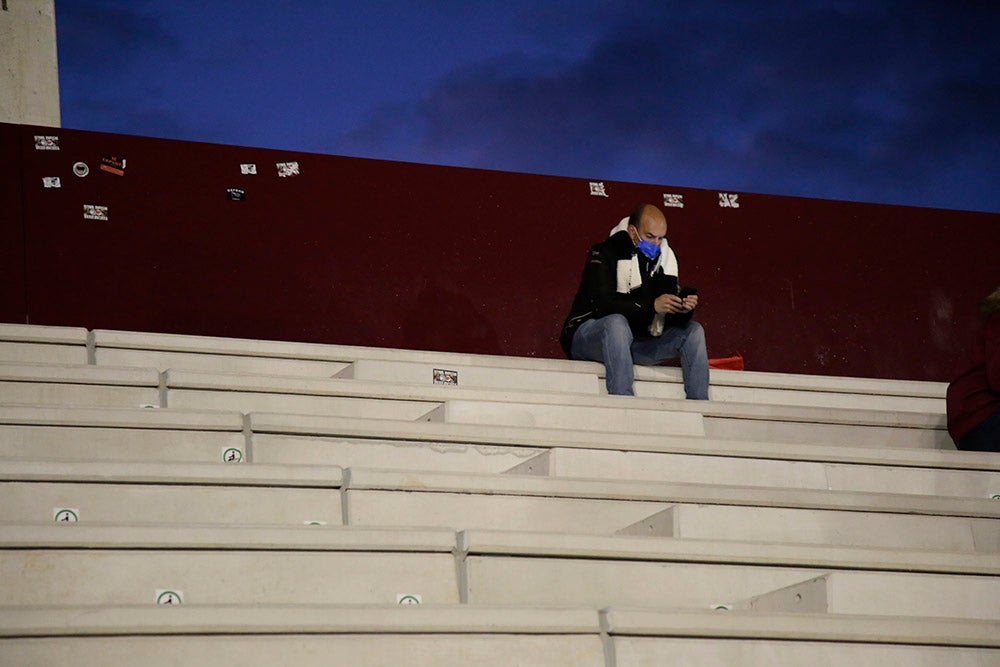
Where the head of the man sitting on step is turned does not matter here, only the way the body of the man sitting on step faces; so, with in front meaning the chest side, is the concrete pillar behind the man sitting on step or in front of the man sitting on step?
behind

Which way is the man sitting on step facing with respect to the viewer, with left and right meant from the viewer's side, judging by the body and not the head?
facing the viewer and to the right of the viewer

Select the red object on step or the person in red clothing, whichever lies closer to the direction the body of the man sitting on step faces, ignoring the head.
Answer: the person in red clothing

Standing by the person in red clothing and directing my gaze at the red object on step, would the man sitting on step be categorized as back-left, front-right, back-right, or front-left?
front-left

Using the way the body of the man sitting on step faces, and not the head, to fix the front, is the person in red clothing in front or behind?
in front

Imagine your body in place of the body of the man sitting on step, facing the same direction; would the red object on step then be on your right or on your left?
on your left
